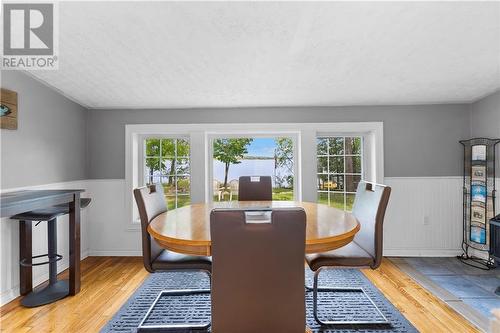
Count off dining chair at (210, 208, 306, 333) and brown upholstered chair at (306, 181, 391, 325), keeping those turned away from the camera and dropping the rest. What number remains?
1

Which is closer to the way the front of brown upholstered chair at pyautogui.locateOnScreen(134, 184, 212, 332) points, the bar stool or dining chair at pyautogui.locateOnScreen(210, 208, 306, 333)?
the dining chair

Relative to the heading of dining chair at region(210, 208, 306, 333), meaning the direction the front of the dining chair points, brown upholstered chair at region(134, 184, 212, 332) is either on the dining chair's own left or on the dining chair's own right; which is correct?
on the dining chair's own left

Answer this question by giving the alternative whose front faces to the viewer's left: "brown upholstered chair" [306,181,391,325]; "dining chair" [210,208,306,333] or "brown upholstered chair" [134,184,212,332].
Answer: "brown upholstered chair" [306,181,391,325]

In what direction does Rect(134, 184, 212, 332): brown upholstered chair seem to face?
to the viewer's right

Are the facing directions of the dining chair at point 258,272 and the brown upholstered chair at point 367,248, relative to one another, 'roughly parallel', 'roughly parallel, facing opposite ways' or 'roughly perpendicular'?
roughly perpendicular

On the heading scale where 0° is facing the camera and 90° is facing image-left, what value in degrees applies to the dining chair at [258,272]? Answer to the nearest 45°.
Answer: approximately 180°

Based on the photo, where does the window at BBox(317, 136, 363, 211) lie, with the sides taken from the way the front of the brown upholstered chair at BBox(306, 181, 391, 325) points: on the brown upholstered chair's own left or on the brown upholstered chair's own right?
on the brown upholstered chair's own right

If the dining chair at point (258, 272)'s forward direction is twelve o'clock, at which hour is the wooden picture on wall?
The wooden picture on wall is roughly at 10 o'clock from the dining chair.

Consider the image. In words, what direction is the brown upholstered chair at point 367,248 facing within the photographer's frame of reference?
facing to the left of the viewer
